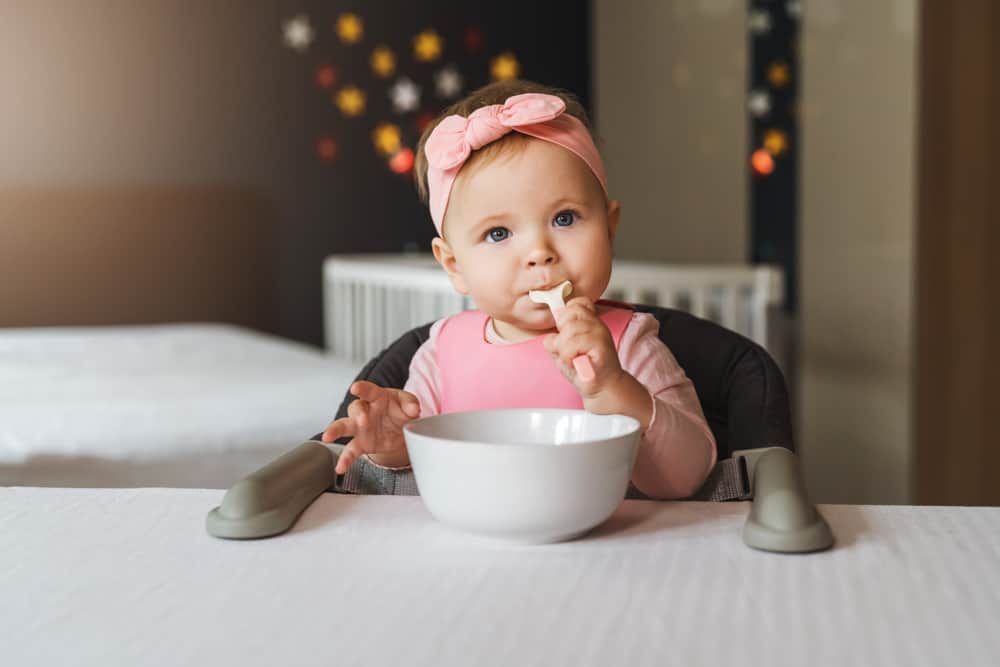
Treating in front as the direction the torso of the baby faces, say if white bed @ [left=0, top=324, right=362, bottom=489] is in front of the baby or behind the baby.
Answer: behind

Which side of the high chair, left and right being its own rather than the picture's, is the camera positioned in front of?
front

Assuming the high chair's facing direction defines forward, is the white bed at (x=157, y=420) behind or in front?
behind

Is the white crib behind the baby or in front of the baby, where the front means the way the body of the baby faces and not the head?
behind

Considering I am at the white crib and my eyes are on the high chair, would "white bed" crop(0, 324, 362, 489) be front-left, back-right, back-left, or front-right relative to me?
front-right

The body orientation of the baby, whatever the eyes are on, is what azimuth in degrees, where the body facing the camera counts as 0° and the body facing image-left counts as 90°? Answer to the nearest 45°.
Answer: approximately 0°

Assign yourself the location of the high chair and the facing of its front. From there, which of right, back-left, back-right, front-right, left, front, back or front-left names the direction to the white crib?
back
